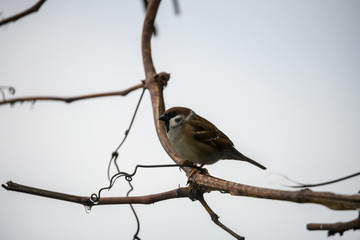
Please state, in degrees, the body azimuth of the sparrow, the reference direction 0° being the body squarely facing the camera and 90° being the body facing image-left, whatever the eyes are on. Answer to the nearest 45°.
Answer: approximately 90°
